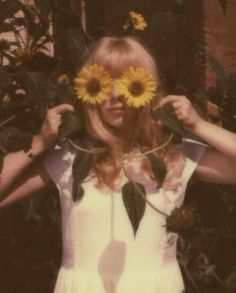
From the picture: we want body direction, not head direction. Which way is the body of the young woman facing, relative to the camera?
toward the camera

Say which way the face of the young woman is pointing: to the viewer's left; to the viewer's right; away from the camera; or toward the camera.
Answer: toward the camera

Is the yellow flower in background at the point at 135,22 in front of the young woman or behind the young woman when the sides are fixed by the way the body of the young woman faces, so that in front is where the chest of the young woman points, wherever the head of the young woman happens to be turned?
behind
